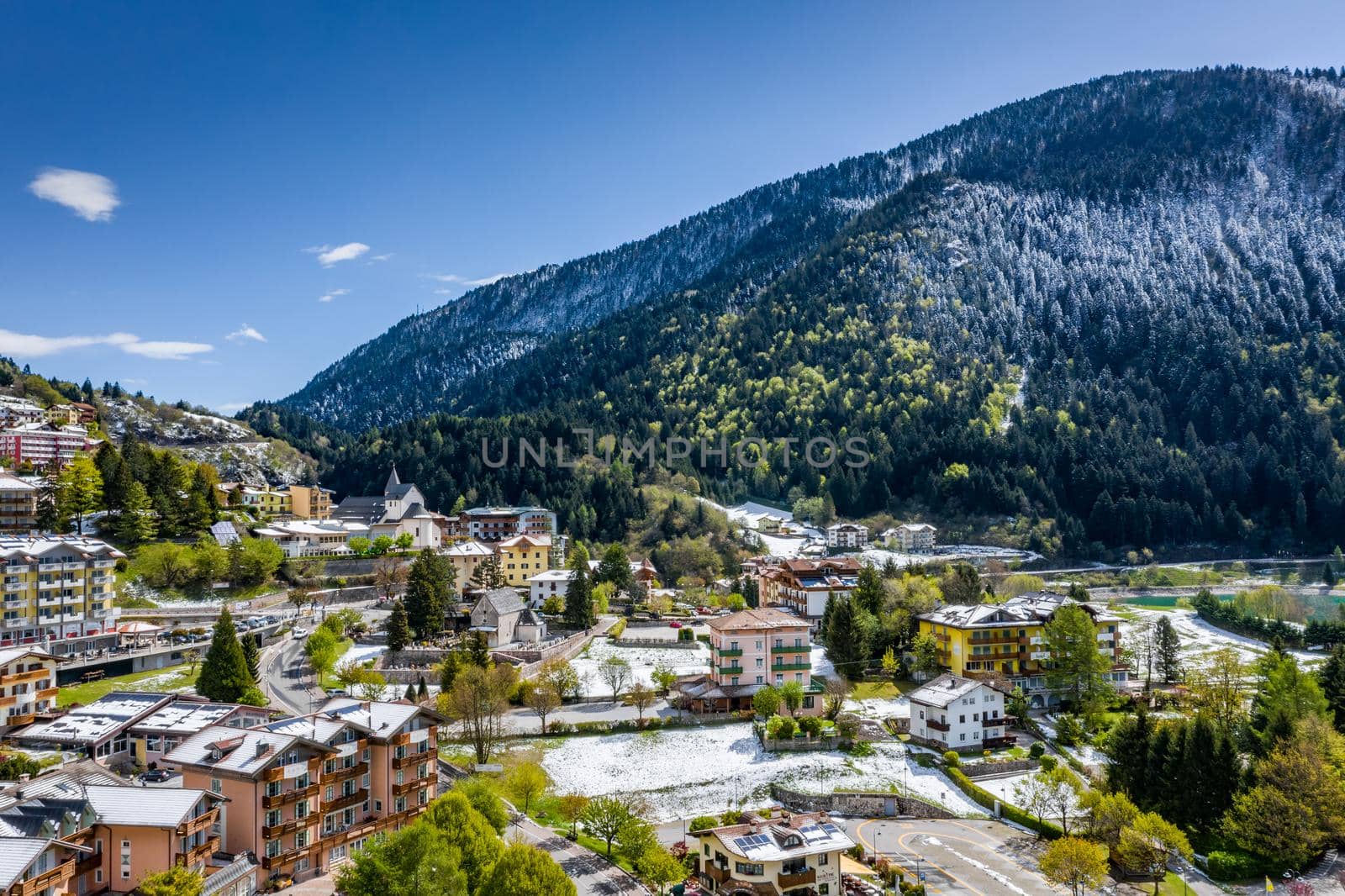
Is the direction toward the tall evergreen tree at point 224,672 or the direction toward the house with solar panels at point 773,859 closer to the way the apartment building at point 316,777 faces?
the house with solar panels

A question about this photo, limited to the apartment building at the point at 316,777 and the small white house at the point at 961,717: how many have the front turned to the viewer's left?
0

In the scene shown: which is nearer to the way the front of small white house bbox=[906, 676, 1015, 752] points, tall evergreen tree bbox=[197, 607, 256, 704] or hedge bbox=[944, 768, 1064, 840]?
the hedge

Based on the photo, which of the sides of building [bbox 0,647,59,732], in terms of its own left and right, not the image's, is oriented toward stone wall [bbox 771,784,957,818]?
front

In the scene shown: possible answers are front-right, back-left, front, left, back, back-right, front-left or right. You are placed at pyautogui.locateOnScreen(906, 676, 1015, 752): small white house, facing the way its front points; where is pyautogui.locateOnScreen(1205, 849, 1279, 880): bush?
front

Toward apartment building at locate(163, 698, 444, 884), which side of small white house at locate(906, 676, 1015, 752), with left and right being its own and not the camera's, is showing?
right

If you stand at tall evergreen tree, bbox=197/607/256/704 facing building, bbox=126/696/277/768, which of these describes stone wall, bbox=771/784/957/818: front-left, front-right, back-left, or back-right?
front-left

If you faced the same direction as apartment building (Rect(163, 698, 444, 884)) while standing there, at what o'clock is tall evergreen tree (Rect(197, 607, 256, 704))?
The tall evergreen tree is roughly at 7 o'clock from the apartment building.

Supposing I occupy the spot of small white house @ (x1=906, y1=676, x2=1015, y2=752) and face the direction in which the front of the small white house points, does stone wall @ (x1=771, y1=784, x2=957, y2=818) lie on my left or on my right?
on my right

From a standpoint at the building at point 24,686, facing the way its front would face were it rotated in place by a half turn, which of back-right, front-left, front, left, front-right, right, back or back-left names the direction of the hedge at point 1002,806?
back

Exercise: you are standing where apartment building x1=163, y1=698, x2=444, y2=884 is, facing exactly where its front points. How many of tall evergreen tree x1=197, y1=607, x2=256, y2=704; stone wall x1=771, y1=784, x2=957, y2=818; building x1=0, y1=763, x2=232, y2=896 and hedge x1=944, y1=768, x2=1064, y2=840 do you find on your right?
1

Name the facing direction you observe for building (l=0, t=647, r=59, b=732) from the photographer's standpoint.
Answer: facing the viewer and to the right of the viewer

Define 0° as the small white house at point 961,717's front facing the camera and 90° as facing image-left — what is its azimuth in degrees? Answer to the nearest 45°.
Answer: approximately 315°

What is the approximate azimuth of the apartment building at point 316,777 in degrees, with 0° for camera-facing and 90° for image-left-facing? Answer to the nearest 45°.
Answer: approximately 315°
